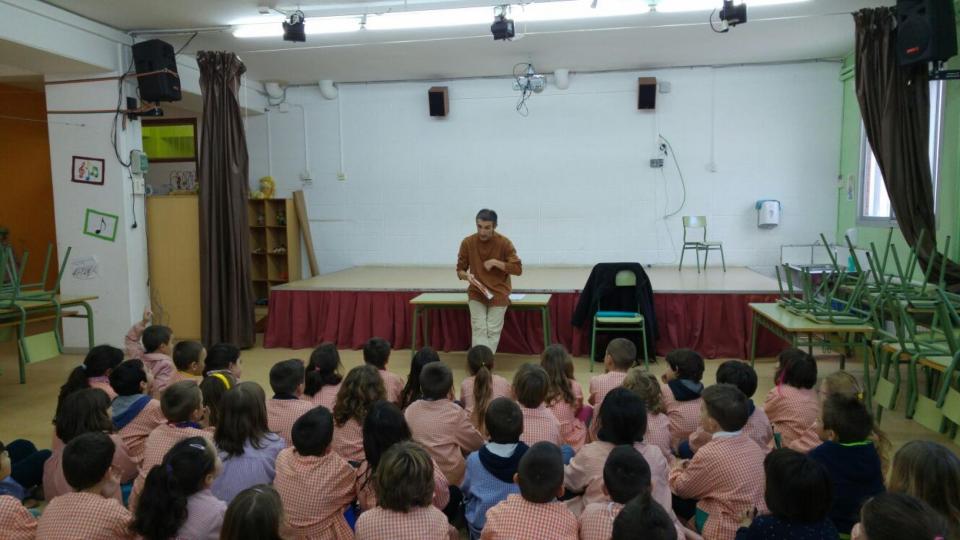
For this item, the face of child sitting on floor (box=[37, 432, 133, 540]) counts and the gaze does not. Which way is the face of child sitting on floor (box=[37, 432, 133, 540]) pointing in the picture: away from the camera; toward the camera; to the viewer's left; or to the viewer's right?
away from the camera

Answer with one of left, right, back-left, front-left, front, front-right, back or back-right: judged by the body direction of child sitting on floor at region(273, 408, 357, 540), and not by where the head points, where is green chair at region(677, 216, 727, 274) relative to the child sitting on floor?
front-right

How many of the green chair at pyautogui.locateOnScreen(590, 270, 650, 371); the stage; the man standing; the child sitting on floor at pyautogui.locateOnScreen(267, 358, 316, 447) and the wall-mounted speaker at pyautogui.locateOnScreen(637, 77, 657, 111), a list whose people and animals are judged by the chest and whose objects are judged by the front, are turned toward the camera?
4

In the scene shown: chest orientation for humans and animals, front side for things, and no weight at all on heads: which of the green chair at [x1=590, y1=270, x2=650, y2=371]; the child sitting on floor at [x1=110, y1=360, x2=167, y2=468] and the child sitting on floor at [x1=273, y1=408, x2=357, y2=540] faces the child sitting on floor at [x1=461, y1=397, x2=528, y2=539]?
the green chair

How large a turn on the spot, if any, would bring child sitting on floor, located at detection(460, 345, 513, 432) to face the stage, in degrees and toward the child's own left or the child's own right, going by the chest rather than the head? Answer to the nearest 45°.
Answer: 0° — they already face it

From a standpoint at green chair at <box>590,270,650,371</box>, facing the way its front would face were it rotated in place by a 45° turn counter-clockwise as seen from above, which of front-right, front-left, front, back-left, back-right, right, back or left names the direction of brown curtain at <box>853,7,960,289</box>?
front-left

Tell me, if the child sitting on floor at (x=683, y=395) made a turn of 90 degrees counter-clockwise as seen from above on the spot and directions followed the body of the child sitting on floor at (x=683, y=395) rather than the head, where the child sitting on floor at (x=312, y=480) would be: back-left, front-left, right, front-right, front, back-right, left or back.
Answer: front

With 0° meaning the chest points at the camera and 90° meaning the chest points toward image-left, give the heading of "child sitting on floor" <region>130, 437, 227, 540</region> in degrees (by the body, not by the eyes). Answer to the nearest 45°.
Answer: approximately 225°

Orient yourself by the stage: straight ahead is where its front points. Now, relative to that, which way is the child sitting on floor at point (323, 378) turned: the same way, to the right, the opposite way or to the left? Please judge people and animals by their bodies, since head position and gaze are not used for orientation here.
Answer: the opposite way

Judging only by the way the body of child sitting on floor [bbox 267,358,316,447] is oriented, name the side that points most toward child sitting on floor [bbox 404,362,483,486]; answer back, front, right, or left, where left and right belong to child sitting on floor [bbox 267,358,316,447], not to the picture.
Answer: right

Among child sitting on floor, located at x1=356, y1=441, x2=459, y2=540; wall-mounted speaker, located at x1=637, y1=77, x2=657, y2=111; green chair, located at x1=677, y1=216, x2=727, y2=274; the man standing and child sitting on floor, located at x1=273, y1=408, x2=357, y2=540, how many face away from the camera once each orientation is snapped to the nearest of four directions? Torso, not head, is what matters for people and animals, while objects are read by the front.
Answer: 2

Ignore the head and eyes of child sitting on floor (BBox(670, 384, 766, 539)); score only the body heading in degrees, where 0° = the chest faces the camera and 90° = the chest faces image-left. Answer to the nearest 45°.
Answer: approximately 135°

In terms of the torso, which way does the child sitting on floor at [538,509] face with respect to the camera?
away from the camera

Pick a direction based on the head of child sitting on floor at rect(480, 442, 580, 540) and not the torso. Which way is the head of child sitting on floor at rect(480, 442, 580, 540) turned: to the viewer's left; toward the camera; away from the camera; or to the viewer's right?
away from the camera

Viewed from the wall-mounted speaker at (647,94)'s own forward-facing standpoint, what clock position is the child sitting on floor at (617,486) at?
The child sitting on floor is roughly at 12 o'clock from the wall-mounted speaker.

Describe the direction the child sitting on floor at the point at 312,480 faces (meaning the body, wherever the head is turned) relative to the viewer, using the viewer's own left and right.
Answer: facing away from the viewer

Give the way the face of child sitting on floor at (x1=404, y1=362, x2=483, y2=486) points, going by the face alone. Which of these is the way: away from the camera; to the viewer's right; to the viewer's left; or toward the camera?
away from the camera

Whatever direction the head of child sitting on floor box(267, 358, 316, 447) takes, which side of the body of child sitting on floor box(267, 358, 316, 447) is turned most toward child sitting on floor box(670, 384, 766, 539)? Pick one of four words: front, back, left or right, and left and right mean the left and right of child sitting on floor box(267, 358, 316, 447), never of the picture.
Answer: right
